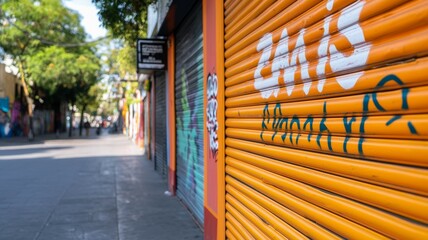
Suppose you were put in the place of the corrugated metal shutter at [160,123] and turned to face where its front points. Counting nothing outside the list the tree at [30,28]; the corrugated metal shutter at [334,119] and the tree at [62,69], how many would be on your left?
1

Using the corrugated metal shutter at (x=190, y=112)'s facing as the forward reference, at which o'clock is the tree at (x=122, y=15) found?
The tree is roughly at 2 o'clock from the corrugated metal shutter.

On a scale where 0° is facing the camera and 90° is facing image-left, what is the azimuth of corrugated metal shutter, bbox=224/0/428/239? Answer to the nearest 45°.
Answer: approximately 45°

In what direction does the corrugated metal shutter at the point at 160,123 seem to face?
to the viewer's left

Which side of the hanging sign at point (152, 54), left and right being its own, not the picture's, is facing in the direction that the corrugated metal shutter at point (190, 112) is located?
front

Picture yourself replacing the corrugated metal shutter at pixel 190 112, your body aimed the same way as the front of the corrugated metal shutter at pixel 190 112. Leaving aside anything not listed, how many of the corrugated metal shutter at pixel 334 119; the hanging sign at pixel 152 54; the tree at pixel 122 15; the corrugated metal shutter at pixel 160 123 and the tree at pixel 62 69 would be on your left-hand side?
1

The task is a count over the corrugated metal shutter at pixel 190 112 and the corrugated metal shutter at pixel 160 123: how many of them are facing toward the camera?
0

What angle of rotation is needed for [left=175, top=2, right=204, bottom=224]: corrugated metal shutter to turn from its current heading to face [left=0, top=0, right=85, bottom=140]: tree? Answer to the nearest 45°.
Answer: approximately 45° to its right

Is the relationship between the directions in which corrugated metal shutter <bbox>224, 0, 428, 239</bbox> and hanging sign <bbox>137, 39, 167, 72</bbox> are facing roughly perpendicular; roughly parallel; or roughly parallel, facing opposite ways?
roughly perpendicular

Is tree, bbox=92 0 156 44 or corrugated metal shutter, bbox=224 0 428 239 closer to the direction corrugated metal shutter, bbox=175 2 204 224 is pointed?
the tree

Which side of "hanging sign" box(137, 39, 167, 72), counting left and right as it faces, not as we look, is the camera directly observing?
front

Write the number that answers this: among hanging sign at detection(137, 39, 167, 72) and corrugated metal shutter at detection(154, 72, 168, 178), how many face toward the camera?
1

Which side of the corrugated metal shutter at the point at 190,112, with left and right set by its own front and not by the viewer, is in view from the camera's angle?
left

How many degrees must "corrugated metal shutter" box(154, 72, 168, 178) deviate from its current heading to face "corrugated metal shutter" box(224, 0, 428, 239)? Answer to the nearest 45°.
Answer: approximately 90° to its left

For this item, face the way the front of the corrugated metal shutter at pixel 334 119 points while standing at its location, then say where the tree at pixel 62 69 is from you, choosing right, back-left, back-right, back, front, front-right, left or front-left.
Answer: right

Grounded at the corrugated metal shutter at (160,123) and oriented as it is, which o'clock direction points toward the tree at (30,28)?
The tree is roughly at 2 o'clock from the corrugated metal shutter.

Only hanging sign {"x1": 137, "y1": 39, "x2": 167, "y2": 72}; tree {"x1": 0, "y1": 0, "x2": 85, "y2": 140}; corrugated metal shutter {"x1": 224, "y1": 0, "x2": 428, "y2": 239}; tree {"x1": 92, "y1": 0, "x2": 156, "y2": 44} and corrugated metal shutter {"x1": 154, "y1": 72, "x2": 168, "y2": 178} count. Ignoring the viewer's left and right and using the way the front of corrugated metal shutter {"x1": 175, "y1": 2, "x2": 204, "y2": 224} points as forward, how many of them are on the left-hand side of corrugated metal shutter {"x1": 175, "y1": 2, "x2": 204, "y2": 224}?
1
